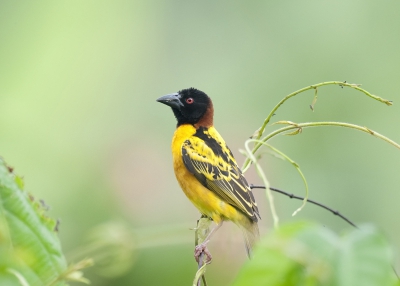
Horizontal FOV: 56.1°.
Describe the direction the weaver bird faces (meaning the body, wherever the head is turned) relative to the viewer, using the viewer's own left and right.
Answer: facing to the left of the viewer

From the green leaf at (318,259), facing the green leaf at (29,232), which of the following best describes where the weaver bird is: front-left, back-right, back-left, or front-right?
front-right

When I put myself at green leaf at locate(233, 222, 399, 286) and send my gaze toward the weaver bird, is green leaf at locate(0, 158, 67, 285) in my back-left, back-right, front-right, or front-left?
front-left
